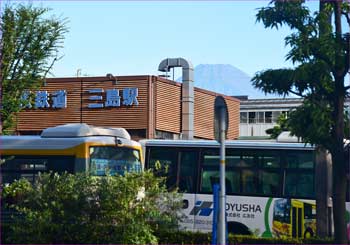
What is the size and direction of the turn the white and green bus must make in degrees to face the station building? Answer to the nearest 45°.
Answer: approximately 45° to its right

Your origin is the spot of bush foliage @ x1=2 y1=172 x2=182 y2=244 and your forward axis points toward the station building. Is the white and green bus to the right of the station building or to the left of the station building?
right

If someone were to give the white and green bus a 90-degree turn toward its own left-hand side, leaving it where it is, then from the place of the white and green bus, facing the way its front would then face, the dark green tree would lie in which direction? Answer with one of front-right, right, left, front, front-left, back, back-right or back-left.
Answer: front

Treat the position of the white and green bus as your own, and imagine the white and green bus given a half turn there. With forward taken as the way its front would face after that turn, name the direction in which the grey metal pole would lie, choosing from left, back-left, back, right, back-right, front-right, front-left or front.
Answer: left

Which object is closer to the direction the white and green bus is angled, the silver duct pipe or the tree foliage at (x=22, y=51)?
the tree foliage

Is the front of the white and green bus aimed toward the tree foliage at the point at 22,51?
yes

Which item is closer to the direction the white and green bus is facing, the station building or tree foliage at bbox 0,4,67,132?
the tree foliage

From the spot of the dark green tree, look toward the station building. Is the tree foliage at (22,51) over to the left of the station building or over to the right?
left

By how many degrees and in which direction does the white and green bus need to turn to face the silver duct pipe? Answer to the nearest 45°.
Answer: approximately 90° to its right
